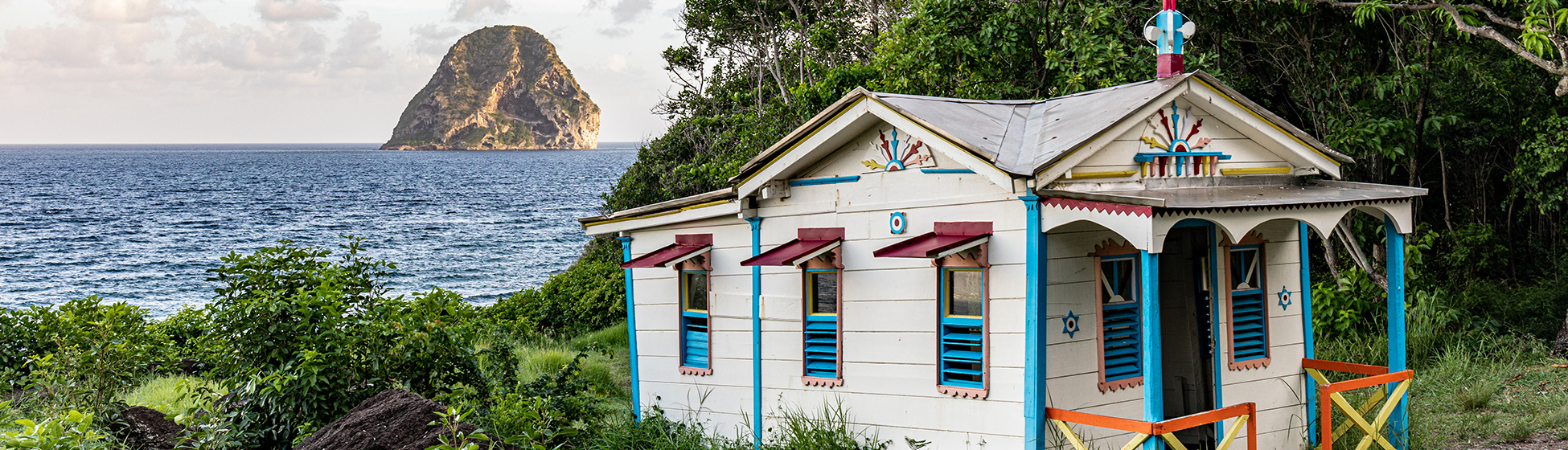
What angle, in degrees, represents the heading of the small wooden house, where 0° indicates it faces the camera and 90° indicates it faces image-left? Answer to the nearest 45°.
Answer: approximately 315°

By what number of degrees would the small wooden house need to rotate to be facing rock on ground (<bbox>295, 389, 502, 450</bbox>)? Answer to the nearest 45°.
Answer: approximately 135° to its right
